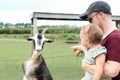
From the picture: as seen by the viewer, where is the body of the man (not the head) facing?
to the viewer's left

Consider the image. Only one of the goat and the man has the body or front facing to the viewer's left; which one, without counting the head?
the man

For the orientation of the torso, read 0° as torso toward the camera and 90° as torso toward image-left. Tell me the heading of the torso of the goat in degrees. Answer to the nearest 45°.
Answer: approximately 0°

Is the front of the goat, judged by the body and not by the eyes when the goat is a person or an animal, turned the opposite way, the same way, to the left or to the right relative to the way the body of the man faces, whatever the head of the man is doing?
to the left

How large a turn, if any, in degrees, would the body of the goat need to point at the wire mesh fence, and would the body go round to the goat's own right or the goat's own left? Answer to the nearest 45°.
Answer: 0° — it already faces it

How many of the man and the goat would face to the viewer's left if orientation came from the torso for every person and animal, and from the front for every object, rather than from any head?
1
